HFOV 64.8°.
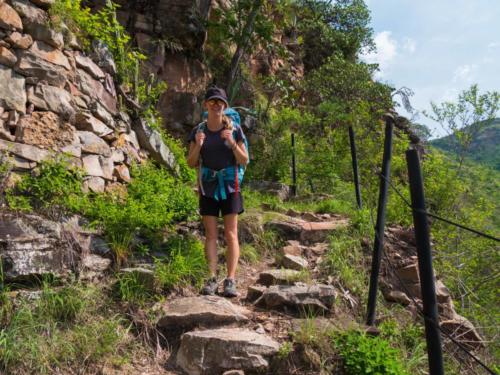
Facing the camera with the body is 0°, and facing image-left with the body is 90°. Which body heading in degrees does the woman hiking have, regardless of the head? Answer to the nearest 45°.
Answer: approximately 0°

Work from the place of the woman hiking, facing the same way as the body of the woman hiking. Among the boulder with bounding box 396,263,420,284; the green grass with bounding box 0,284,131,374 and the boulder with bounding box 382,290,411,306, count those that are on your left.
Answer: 2

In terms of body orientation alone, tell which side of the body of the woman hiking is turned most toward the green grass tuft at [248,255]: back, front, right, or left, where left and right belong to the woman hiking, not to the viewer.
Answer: back

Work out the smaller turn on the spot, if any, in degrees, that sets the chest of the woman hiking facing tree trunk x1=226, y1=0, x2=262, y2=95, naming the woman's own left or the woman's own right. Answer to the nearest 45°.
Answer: approximately 180°

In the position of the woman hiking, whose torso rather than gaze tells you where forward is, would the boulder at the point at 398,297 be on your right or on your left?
on your left

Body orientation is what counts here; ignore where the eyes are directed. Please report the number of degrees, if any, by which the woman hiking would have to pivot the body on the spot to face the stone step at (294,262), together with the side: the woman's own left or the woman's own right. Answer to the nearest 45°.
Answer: approximately 135° to the woman's own left

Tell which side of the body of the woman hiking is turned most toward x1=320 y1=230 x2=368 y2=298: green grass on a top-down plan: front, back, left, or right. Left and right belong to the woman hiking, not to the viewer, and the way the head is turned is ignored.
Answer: left

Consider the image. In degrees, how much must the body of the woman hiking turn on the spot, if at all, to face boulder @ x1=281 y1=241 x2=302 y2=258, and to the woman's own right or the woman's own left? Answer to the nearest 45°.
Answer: approximately 135° to the woman's own left

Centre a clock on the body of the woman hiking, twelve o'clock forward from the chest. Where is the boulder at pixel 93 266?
The boulder is roughly at 3 o'clock from the woman hiking.

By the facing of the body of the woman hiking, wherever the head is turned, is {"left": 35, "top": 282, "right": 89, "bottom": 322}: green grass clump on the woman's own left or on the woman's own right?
on the woman's own right
